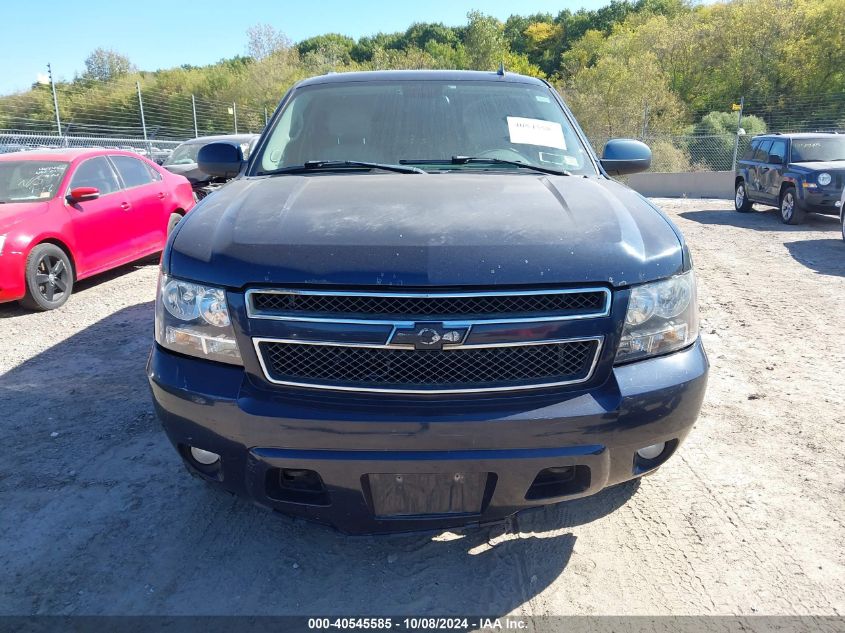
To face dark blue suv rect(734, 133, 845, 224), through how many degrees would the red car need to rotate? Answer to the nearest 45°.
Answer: approximately 135° to its left

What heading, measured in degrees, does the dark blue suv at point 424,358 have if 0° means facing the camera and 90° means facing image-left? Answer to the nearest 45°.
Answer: approximately 0°

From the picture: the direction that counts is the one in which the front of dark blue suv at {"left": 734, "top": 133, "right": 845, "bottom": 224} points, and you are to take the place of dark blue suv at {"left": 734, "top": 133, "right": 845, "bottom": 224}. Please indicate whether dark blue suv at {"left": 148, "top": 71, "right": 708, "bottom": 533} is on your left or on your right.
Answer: on your right

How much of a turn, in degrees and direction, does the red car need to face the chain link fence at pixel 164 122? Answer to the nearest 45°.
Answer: approximately 135° to its right

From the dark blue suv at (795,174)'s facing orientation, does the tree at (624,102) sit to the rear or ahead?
to the rear

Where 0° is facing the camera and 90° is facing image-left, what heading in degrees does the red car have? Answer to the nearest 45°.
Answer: approximately 45°

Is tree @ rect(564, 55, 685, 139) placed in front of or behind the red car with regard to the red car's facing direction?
behind

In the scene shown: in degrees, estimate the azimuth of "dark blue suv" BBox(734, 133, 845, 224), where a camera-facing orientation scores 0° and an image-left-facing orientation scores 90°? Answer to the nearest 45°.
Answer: approximately 315°

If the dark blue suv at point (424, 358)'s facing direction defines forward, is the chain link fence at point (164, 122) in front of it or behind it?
behind
